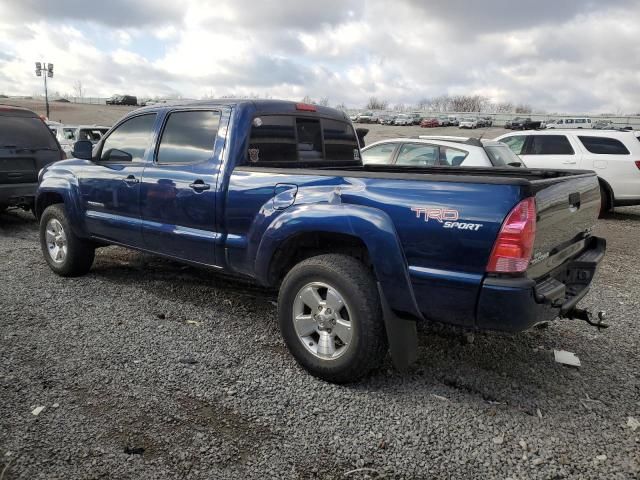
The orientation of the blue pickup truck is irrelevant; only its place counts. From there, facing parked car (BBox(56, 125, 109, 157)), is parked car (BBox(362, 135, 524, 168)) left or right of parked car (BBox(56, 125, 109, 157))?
right

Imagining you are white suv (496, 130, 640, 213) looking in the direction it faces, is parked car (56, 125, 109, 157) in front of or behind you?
in front

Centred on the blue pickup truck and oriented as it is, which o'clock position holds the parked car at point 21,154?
The parked car is roughly at 12 o'clock from the blue pickup truck.

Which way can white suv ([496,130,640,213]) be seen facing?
to the viewer's left

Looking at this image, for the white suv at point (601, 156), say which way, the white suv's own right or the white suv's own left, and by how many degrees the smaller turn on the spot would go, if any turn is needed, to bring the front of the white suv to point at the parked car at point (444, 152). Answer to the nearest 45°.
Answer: approximately 45° to the white suv's own left

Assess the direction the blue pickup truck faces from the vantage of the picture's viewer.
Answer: facing away from the viewer and to the left of the viewer

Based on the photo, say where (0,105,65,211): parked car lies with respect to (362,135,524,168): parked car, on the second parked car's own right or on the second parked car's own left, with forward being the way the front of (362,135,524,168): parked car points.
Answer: on the second parked car's own left
